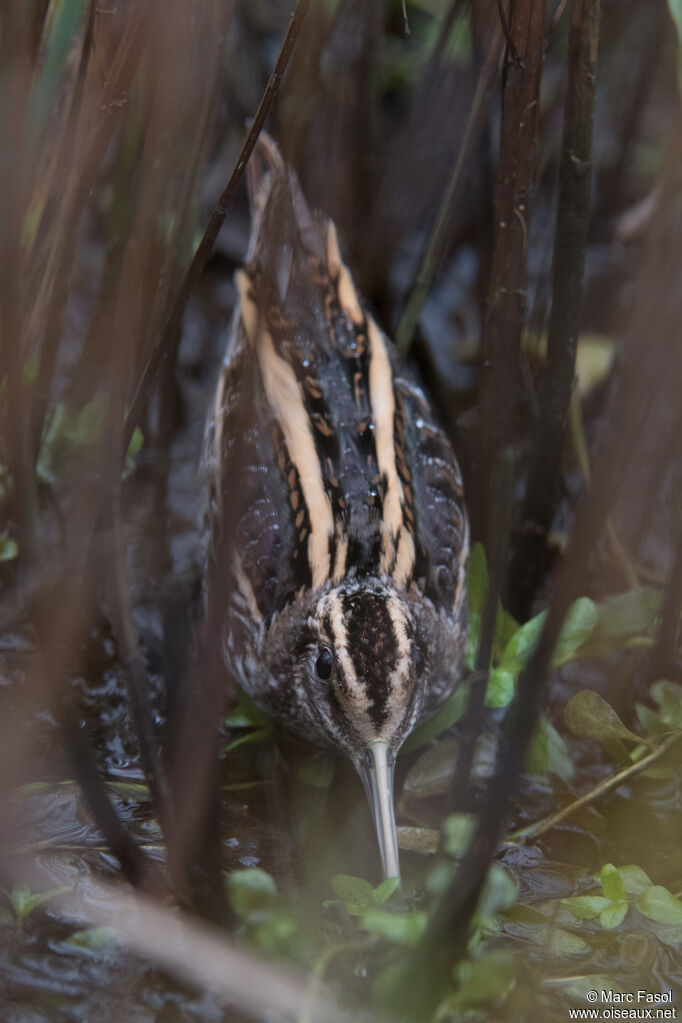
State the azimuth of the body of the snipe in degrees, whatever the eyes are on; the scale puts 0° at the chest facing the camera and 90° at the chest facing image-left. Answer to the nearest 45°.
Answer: approximately 0°

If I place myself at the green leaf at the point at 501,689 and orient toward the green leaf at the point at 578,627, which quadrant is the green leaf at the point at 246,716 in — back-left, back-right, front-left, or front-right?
back-left

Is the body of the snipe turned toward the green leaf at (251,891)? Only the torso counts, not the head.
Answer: yes

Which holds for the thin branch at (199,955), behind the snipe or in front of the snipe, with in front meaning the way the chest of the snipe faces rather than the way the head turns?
in front

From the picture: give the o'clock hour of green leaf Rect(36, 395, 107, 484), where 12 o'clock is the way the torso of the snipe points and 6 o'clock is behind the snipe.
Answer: The green leaf is roughly at 4 o'clock from the snipe.

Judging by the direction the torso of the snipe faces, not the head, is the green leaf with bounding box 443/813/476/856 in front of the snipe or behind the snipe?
in front

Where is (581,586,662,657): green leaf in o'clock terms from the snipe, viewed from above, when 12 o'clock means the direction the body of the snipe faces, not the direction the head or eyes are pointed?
The green leaf is roughly at 9 o'clock from the snipe.

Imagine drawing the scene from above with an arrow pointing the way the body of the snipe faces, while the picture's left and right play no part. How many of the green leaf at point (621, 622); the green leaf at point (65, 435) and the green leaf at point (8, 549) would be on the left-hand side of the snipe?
1

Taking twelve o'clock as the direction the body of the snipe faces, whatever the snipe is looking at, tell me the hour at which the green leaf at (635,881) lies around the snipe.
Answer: The green leaf is roughly at 11 o'clock from the snipe.
